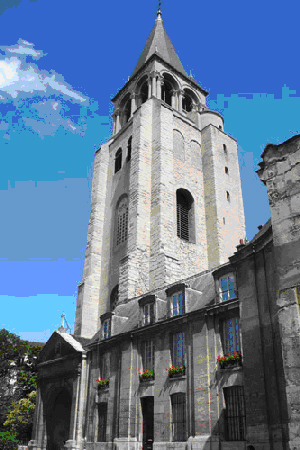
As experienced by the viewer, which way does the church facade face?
facing the viewer and to the left of the viewer

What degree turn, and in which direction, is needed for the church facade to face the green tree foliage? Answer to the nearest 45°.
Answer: approximately 90° to its right
